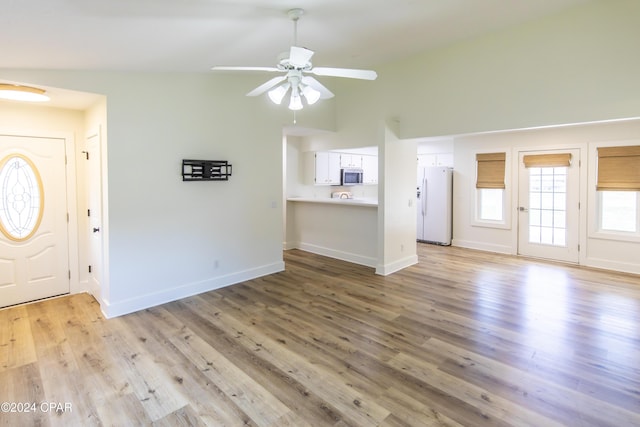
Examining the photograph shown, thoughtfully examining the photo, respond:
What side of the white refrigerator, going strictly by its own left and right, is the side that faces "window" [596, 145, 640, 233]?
left

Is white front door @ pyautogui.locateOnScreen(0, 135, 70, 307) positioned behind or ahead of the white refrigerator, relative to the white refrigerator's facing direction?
ahead

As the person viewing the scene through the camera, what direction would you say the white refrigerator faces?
facing the viewer and to the left of the viewer

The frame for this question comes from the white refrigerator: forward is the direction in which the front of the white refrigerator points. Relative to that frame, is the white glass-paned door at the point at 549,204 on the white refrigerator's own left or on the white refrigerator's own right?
on the white refrigerator's own left
